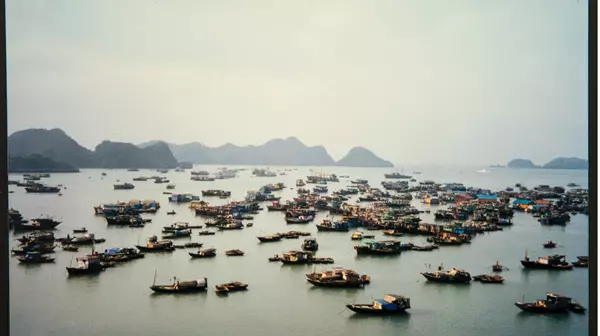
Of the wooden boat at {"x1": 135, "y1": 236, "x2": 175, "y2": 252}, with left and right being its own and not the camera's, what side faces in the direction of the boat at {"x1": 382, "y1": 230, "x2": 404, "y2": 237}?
back

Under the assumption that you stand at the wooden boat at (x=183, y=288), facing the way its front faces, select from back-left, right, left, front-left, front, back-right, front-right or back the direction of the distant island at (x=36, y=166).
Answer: front-right

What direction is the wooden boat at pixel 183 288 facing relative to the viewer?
to the viewer's left

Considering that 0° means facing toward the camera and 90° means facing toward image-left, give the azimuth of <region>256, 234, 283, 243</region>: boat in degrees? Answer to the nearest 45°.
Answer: approximately 90°

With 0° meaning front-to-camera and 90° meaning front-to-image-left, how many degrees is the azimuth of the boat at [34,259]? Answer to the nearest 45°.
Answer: approximately 90°

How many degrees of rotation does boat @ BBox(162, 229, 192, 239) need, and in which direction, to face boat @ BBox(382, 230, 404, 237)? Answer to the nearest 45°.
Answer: approximately 180°

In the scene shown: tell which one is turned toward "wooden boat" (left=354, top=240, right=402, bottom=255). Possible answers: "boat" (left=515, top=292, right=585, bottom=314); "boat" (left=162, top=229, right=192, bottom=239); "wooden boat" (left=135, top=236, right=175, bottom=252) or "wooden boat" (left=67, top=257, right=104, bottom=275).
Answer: "boat" (left=515, top=292, right=585, bottom=314)

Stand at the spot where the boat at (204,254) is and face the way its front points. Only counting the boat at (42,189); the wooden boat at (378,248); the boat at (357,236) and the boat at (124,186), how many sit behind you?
2

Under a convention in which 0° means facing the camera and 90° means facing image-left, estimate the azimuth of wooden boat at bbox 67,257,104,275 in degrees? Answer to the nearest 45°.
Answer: approximately 90°
